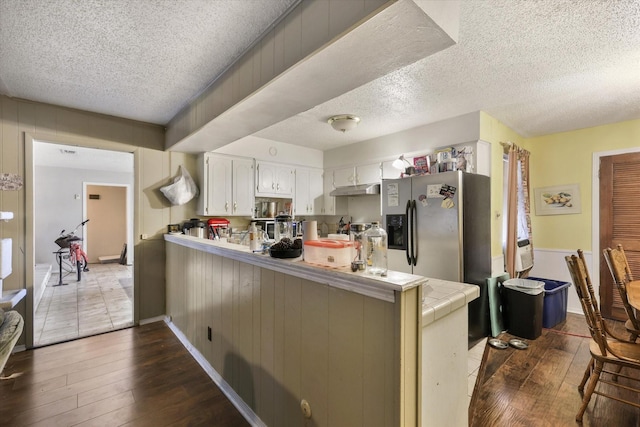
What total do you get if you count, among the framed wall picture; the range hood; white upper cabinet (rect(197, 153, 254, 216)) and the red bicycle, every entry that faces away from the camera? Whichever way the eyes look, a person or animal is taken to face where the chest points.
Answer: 0

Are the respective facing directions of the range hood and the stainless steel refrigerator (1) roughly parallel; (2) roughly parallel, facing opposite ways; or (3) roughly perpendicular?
roughly parallel

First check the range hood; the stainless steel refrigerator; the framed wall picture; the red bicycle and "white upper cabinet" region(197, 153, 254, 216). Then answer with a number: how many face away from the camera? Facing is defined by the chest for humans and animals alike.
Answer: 0

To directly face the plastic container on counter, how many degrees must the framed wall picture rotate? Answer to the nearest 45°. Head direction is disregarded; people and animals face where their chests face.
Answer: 0° — it already faces it

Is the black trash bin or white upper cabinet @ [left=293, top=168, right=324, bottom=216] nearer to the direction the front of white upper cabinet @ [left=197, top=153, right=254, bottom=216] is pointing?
the black trash bin

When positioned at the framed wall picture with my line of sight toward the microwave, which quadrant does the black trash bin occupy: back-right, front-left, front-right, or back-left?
front-left

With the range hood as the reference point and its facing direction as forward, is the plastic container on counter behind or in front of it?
in front

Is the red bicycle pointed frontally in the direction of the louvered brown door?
no

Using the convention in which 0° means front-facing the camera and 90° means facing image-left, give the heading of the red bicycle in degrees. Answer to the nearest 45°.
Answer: approximately 45°

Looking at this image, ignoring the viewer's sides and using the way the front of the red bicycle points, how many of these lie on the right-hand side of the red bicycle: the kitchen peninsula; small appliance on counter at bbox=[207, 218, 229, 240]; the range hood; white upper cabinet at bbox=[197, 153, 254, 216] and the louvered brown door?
0

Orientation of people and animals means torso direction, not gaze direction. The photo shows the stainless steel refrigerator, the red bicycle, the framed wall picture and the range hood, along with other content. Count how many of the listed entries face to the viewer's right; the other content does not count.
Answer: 0

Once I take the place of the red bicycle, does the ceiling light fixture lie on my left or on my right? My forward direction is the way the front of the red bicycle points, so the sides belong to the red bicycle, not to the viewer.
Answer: on my left

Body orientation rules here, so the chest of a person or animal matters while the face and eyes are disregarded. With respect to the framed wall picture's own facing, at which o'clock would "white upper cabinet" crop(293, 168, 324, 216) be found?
The white upper cabinet is roughly at 2 o'clock from the framed wall picture.
